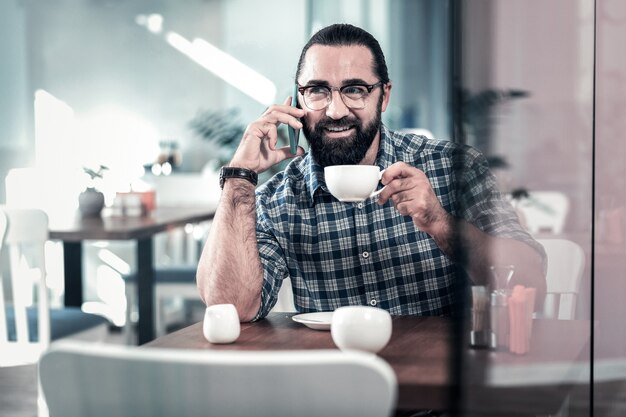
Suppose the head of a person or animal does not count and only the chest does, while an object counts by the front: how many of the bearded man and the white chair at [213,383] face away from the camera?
1

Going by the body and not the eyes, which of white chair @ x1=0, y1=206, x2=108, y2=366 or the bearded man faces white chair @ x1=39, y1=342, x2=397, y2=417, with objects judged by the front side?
the bearded man

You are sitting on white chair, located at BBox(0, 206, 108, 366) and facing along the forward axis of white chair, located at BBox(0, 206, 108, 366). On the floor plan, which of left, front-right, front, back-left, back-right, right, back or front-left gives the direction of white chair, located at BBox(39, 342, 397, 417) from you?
back-right

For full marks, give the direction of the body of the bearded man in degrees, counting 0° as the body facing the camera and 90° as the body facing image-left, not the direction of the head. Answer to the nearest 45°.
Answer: approximately 0°

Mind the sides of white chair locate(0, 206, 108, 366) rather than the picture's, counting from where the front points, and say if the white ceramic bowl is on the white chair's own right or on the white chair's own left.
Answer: on the white chair's own right

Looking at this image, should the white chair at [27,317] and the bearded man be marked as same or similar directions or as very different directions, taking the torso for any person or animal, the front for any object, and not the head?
very different directions

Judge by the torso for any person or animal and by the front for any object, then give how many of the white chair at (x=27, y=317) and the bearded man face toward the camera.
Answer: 1

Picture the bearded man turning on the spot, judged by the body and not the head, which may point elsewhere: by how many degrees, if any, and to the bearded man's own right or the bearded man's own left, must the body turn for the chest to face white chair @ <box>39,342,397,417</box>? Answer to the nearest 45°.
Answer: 0° — they already face it

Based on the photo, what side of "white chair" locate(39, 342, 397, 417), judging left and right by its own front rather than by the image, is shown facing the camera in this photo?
back

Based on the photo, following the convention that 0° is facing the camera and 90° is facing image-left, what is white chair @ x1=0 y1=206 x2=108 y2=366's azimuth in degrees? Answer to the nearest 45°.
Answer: approximately 225°
